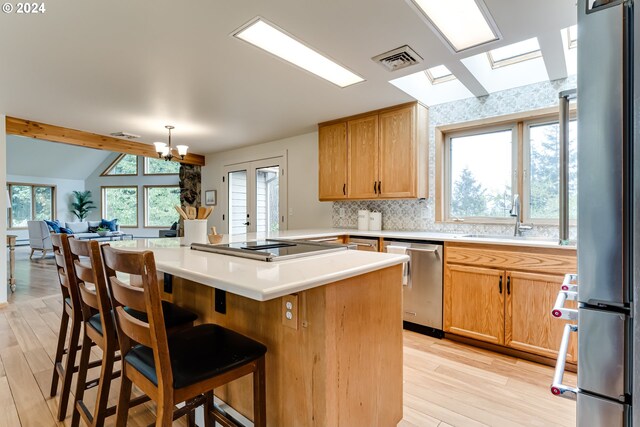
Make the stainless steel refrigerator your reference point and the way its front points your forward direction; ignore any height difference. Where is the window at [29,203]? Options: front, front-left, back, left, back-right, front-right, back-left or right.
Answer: front-right

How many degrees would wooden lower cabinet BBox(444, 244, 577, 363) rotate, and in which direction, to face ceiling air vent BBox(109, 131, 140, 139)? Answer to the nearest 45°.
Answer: approximately 45° to its right

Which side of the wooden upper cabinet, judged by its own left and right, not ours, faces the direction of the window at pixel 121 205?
right

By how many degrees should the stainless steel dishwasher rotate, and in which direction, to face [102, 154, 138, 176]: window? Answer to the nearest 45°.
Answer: approximately 90° to its right

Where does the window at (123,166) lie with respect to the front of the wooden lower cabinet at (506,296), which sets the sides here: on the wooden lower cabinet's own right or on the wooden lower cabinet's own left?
on the wooden lower cabinet's own right

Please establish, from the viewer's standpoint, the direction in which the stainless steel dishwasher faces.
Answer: facing the viewer and to the left of the viewer

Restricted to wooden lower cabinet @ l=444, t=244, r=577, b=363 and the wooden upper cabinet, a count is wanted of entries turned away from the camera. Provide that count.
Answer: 0

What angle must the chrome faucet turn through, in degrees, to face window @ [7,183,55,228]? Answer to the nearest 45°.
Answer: approximately 45° to its right
